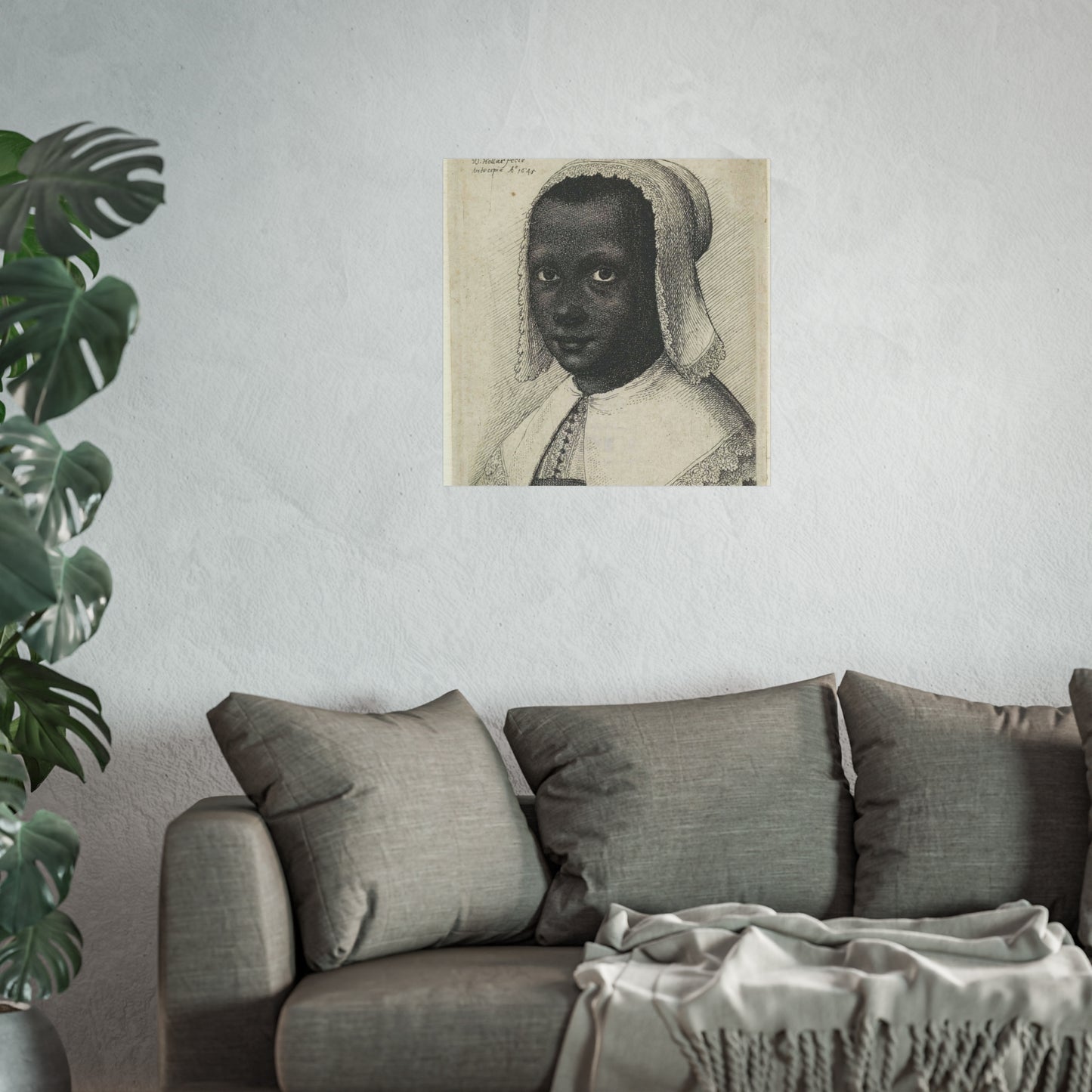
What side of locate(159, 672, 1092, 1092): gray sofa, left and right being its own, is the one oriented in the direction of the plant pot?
right

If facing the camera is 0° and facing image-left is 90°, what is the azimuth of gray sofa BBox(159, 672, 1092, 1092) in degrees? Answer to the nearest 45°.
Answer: approximately 0°
